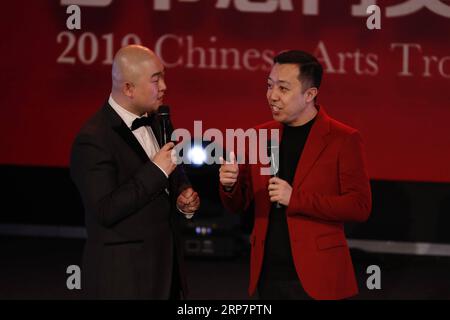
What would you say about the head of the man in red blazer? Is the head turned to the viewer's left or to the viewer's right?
to the viewer's left

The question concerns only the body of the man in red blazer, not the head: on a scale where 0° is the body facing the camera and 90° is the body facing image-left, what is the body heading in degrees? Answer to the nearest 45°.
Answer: approximately 45°
